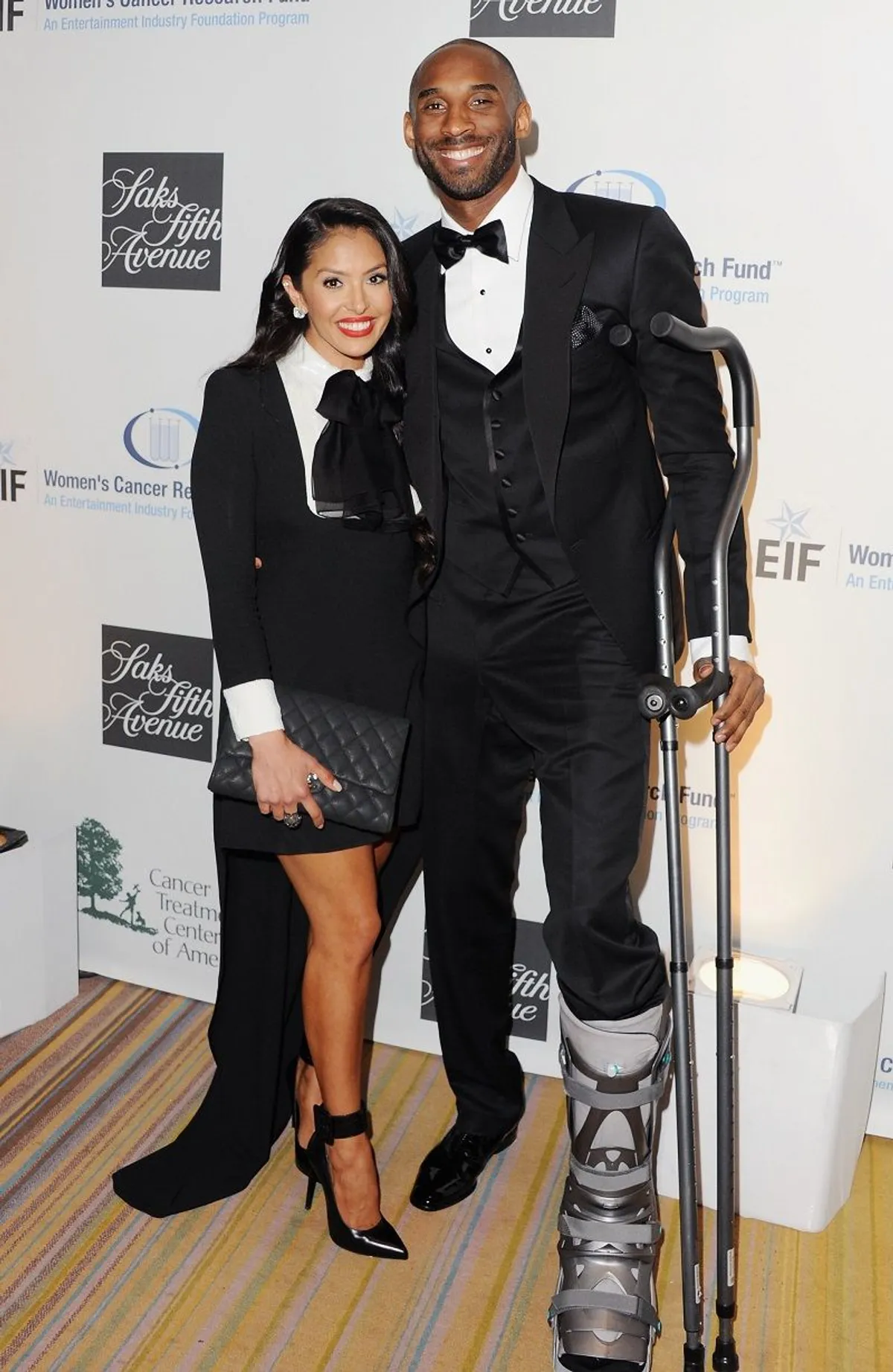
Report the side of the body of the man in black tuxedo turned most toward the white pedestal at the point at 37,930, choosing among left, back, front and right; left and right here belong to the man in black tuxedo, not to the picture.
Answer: right

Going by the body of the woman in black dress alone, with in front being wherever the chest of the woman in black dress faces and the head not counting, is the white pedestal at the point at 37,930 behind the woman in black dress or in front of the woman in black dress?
behind

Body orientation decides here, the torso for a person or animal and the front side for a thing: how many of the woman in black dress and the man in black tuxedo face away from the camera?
0

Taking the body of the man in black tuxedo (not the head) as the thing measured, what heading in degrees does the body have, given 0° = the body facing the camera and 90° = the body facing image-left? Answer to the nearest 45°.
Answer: approximately 45°

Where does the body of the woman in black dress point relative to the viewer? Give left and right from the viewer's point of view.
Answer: facing the viewer and to the right of the viewer
